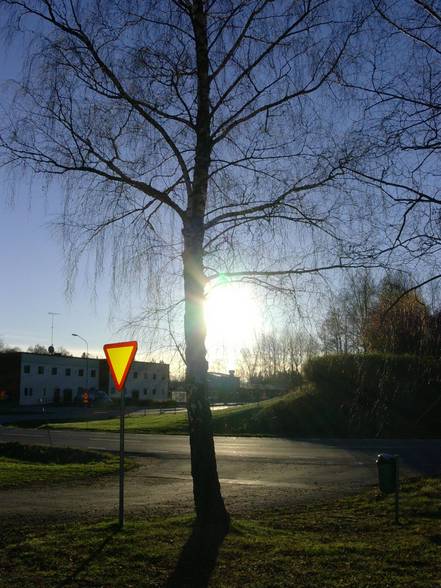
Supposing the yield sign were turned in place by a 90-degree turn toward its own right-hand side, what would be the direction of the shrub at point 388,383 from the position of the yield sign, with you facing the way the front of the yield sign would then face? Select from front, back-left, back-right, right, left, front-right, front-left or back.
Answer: back-right

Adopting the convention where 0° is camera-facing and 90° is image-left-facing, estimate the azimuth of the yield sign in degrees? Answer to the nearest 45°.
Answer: approximately 45°

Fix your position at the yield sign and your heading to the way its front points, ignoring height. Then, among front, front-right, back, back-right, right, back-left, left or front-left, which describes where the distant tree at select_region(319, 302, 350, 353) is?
back-left

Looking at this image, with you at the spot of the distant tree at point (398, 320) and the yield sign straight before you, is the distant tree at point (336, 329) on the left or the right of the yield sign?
right
